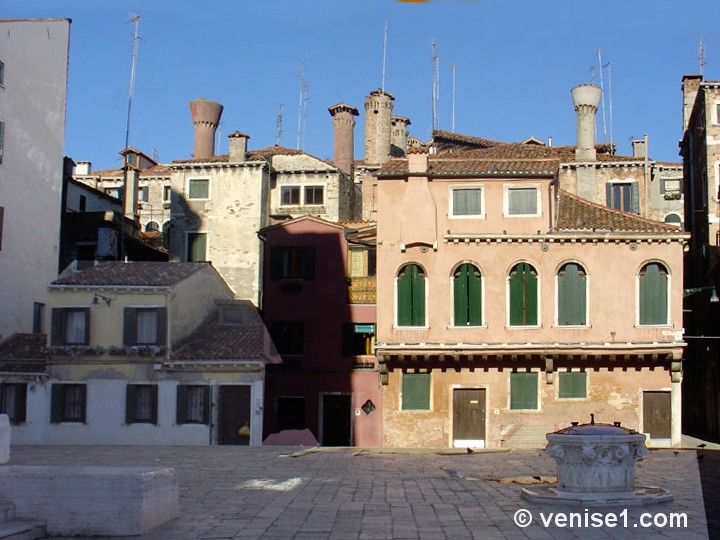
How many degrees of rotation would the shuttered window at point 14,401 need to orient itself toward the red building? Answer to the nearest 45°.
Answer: approximately 90° to its left

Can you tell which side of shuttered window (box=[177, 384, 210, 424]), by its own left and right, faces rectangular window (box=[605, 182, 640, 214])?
left

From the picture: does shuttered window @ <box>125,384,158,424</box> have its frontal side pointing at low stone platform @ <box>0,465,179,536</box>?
yes

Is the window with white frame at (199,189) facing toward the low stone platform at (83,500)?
yes

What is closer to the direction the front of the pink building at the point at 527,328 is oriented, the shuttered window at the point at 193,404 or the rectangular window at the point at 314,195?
the shuttered window

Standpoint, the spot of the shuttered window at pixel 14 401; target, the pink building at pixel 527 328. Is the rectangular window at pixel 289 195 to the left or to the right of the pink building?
left

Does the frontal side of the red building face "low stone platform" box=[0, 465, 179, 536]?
yes

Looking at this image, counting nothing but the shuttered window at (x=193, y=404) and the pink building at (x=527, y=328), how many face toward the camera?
2
